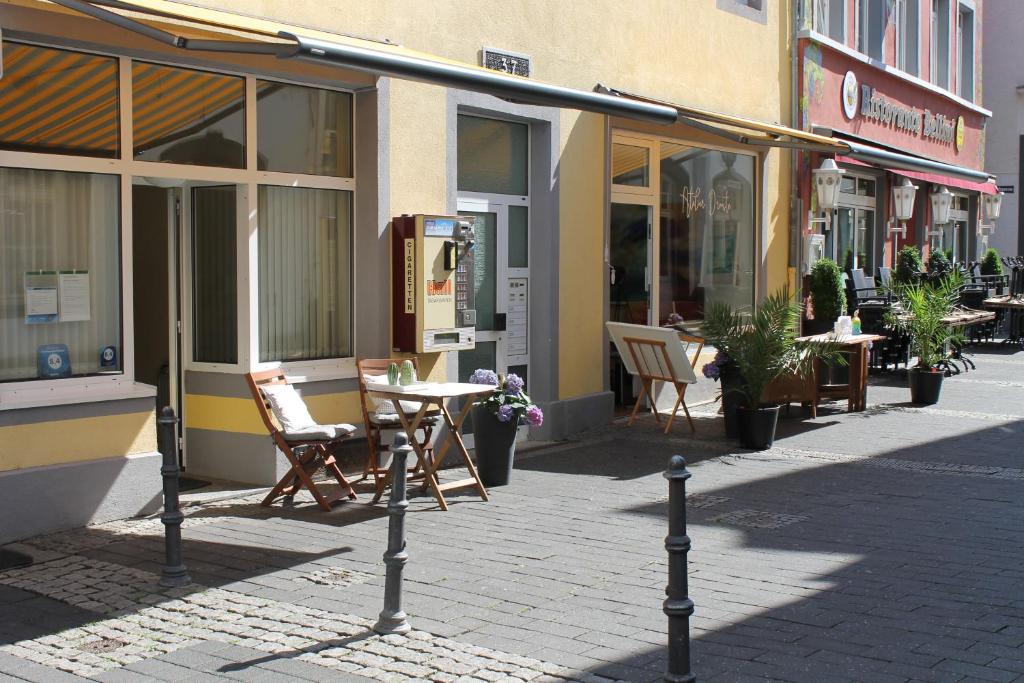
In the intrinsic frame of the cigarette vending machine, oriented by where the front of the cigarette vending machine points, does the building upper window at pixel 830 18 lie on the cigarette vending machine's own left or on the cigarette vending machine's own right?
on the cigarette vending machine's own left

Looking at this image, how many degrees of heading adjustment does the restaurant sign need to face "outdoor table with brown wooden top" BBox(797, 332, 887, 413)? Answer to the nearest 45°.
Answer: approximately 45° to its right

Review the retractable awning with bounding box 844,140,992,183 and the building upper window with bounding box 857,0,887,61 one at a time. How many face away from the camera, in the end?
0

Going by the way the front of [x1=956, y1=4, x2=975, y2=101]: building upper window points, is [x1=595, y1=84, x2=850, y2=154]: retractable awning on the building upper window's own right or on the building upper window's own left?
on the building upper window's own right

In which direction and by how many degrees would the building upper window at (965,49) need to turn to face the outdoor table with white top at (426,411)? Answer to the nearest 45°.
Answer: approximately 45° to its right

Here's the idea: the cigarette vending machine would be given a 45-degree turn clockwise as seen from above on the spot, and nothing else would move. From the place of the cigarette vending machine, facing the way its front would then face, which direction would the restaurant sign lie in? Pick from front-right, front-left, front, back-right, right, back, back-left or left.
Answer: back-left

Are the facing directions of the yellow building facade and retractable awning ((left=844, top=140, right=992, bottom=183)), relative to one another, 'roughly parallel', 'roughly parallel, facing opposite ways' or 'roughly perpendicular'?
roughly parallel

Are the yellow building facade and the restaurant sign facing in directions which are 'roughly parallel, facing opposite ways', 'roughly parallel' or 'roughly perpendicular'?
roughly parallel

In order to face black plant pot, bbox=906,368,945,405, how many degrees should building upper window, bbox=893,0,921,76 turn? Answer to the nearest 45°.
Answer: approximately 45° to its right

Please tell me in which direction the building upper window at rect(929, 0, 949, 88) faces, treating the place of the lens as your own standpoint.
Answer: facing the viewer and to the right of the viewer

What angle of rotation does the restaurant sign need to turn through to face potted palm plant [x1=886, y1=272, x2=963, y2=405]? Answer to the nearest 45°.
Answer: approximately 45° to its right

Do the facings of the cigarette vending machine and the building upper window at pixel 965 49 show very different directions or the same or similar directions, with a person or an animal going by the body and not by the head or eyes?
same or similar directions

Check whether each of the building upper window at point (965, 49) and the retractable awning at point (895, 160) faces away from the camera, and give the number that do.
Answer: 0

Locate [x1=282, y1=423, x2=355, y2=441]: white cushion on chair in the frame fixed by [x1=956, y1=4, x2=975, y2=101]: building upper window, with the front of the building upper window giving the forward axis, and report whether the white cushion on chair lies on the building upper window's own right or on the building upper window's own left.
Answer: on the building upper window's own right

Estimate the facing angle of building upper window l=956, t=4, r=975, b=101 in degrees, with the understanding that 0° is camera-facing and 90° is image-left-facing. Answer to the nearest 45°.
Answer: approximately 315°
